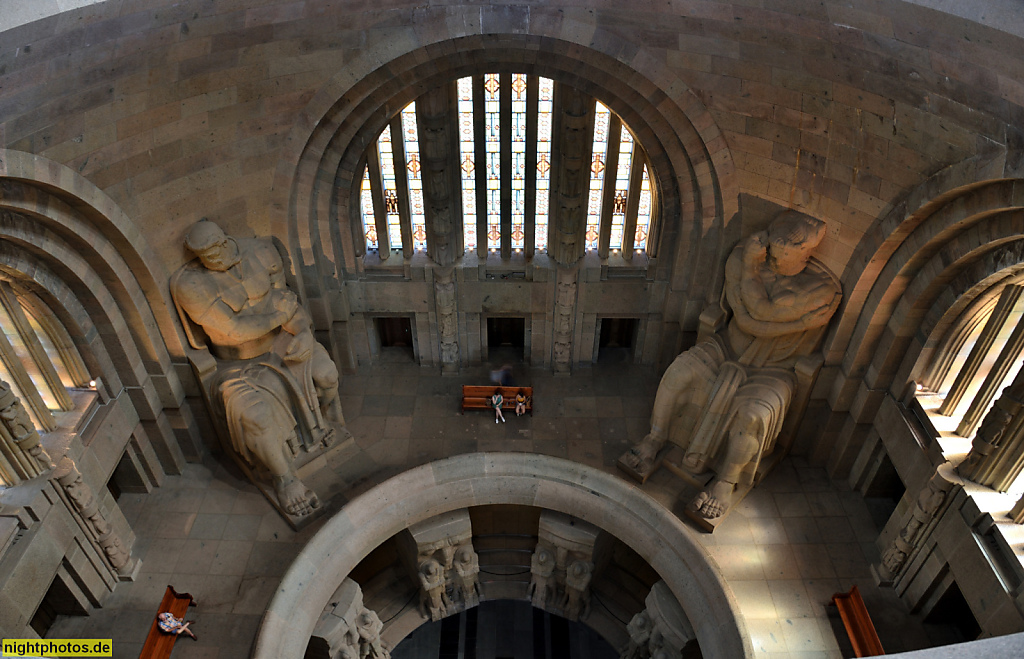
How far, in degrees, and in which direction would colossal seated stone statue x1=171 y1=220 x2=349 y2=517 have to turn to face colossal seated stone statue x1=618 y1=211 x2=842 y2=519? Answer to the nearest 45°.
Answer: approximately 45° to its left

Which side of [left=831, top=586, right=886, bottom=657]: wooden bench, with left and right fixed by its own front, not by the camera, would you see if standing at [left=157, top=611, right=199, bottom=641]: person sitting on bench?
front

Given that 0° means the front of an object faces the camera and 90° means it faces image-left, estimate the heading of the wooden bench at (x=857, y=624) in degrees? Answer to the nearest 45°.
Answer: approximately 90°

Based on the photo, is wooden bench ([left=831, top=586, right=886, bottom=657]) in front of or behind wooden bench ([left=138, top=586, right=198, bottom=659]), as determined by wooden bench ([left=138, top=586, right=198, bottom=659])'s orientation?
in front

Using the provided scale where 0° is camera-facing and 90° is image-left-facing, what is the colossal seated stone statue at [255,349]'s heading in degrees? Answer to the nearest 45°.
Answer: approximately 315°

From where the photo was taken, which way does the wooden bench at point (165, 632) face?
to the viewer's right
